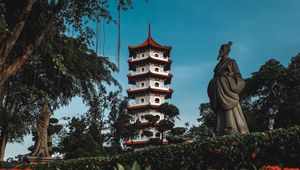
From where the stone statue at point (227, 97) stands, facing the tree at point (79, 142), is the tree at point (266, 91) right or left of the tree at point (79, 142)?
right

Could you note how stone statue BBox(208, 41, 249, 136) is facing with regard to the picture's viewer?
facing the viewer and to the left of the viewer

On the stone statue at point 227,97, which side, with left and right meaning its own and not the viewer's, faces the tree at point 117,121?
right

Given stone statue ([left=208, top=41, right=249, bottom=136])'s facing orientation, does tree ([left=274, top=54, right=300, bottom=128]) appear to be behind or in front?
behind
